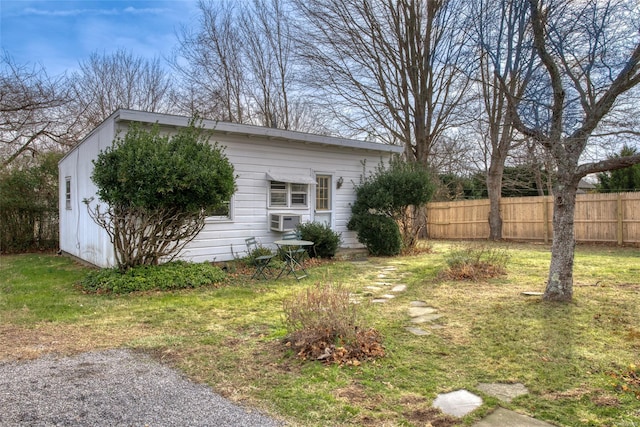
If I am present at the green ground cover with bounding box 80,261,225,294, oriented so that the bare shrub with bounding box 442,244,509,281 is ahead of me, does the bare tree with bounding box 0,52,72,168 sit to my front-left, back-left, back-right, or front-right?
back-left

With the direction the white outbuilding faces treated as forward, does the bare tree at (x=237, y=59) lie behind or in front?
behind

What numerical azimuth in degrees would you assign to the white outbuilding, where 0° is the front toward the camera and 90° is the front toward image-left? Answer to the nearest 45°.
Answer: approximately 315°

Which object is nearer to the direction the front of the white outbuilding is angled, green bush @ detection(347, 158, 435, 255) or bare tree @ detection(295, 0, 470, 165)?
the green bush

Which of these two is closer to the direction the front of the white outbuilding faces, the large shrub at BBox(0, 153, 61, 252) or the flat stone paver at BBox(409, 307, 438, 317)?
the flat stone paver

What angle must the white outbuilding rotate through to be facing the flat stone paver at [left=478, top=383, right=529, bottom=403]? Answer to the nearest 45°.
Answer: approximately 45° to its right

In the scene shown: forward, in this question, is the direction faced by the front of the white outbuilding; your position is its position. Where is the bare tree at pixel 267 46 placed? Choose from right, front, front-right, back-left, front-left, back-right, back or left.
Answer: back-left

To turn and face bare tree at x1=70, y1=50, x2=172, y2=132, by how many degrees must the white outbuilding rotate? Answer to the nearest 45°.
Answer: approximately 180°

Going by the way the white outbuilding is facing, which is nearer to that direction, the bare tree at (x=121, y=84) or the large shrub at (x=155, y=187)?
the large shrub

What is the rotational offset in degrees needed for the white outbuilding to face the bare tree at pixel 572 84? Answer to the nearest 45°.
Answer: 0° — it already faces it
